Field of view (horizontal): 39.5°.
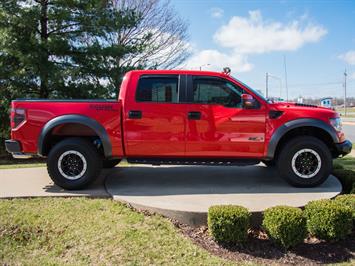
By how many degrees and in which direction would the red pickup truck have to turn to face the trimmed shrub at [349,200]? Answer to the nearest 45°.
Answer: approximately 45° to its right

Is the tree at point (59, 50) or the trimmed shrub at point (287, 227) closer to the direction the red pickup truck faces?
the trimmed shrub

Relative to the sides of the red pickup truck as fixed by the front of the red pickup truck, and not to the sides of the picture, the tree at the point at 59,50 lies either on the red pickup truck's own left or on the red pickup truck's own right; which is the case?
on the red pickup truck's own left

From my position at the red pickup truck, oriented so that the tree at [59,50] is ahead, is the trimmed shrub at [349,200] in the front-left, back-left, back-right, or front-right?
back-right

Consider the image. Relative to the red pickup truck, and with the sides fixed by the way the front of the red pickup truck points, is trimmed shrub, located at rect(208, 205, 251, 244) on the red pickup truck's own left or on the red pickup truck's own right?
on the red pickup truck's own right

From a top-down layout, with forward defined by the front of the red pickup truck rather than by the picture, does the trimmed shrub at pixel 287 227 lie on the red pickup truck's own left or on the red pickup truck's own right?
on the red pickup truck's own right

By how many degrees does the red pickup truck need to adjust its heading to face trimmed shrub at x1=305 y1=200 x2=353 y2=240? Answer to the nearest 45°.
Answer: approximately 45° to its right

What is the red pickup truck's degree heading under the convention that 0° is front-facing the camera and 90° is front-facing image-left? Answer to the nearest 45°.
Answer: approximately 270°
